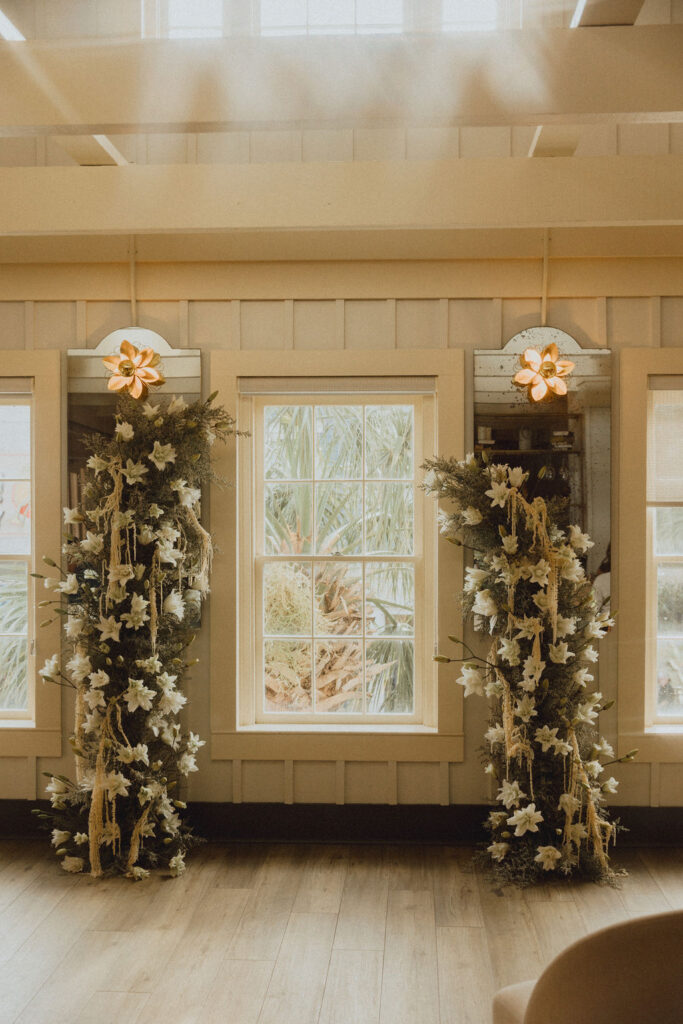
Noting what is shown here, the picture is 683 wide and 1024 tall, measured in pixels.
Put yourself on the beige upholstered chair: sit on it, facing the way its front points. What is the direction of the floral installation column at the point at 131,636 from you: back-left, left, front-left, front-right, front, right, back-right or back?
front

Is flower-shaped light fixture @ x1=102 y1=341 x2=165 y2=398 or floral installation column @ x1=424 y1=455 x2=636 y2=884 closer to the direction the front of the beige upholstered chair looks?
the flower-shaped light fixture

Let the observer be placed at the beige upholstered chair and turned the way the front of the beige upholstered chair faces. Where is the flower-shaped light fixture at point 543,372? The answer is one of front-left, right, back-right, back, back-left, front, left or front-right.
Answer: front-right

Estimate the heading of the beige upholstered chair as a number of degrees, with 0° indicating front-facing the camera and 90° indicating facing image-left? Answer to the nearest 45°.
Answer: approximately 135°

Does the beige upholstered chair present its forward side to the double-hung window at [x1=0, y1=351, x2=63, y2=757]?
yes

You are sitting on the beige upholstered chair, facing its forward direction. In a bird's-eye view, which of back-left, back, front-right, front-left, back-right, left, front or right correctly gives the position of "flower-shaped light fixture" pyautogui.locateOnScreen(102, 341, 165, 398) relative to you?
front

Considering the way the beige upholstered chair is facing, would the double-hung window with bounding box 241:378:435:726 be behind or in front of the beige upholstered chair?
in front

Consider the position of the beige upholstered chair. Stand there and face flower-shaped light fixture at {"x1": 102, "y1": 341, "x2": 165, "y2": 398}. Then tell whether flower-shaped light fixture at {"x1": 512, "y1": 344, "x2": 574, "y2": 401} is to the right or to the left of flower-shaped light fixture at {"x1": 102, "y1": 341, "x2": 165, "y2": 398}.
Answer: right
